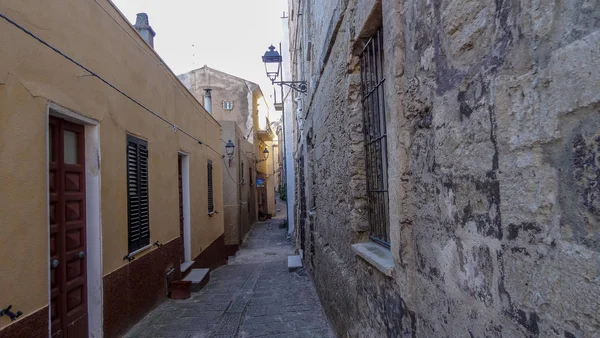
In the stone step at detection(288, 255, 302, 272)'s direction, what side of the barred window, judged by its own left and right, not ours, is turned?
right

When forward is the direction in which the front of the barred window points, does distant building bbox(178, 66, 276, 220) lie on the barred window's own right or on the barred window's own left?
on the barred window's own right

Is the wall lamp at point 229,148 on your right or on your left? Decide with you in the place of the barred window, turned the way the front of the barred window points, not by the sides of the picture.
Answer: on your right

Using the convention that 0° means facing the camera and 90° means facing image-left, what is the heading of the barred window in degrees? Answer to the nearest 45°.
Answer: approximately 90°

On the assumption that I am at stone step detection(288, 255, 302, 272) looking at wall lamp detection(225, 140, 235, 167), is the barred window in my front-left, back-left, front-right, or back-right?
back-left
